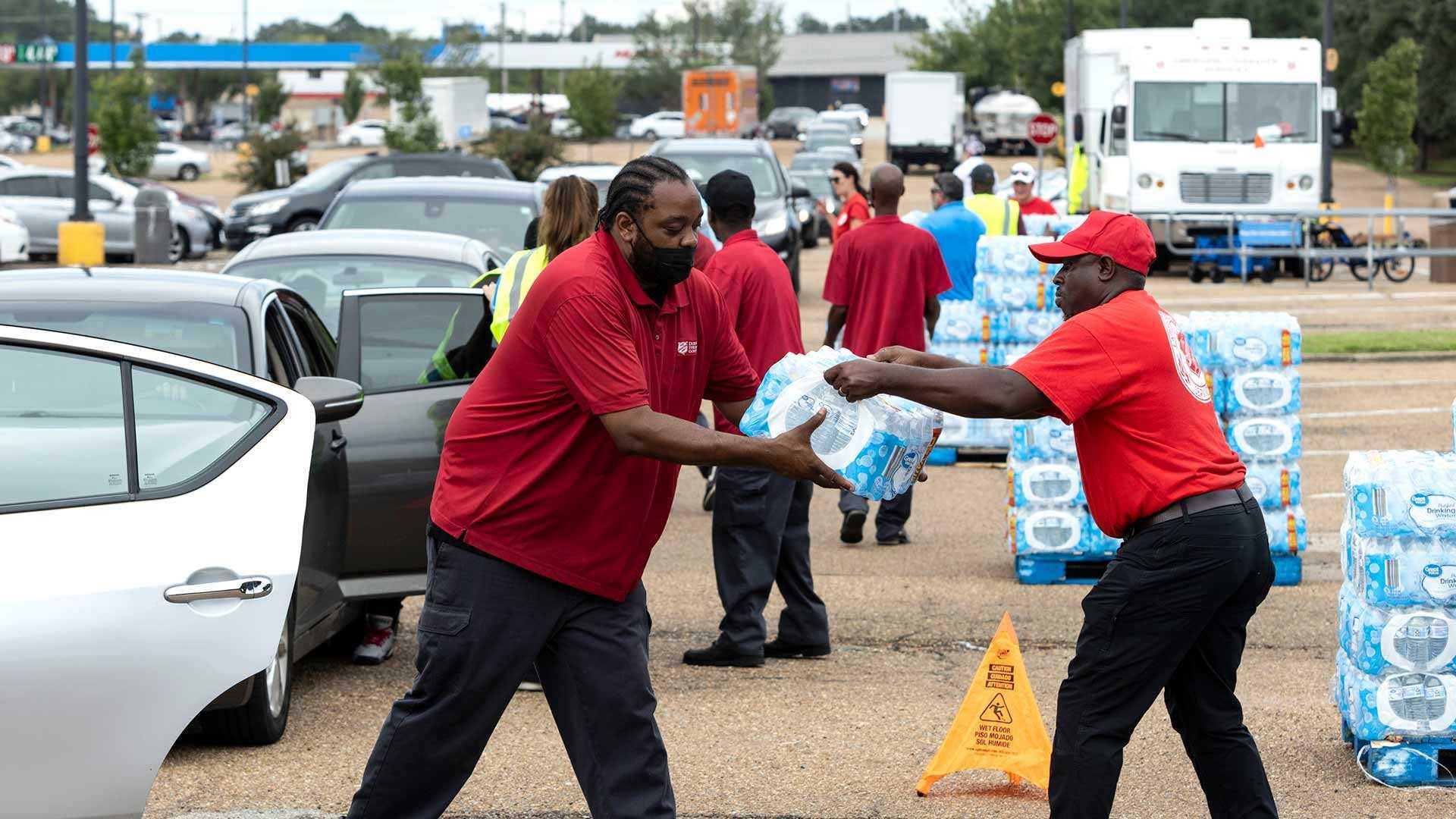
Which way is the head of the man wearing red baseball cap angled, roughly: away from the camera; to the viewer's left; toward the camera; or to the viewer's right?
to the viewer's left

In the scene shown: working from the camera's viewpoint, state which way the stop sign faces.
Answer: facing the viewer

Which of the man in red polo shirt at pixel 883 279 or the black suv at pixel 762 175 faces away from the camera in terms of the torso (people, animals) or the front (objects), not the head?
the man in red polo shirt

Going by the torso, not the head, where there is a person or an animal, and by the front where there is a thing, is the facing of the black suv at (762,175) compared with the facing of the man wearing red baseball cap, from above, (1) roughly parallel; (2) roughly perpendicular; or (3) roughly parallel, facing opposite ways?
roughly perpendicular

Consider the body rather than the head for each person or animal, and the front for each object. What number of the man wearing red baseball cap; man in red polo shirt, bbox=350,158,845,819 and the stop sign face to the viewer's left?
1

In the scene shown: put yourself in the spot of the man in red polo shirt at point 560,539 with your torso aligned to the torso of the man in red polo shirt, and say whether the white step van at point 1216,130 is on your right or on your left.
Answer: on your left

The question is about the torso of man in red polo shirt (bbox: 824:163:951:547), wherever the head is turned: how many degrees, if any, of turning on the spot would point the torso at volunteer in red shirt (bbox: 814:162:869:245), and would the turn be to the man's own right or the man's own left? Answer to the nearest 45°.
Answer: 0° — they already face them

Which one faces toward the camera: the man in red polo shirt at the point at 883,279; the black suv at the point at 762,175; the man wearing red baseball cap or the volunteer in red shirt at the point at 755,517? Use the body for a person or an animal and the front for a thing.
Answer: the black suv

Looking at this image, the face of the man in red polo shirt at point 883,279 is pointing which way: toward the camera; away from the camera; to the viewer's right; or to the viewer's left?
away from the camera

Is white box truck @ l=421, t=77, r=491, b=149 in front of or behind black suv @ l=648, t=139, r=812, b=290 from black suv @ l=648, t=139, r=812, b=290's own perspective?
behind

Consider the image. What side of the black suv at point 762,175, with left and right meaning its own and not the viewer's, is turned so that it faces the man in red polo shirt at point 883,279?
front

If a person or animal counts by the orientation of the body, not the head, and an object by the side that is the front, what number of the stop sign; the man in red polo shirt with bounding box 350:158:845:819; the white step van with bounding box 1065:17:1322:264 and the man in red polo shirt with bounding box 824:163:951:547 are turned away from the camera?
1

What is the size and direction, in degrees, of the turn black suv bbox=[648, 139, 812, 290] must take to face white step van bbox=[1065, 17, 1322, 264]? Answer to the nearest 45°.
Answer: approximately 135° to its left

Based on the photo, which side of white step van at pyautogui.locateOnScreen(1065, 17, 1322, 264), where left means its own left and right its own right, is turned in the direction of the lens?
front

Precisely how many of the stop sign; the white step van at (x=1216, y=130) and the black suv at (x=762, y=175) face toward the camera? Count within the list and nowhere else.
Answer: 3

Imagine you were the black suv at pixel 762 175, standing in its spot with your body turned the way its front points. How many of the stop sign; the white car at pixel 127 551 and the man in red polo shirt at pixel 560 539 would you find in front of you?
2
